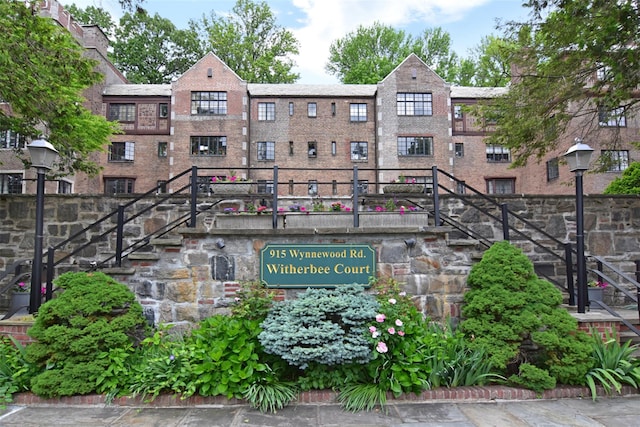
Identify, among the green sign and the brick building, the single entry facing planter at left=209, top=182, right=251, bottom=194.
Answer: the brick building

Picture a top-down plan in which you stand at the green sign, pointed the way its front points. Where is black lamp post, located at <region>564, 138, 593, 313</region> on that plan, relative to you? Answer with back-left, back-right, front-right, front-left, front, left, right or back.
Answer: left

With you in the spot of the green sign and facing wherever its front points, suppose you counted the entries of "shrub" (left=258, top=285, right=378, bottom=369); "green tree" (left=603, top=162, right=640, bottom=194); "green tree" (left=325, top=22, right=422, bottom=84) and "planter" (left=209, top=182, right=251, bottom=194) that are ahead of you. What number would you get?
1

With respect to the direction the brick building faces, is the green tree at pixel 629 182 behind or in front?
in front

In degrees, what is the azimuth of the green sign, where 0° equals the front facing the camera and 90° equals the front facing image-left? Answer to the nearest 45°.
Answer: approximately 0°

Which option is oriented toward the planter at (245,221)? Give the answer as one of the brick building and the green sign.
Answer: the brick building

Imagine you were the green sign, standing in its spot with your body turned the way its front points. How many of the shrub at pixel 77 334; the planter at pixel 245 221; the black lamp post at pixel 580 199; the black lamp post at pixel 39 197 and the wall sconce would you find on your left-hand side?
2

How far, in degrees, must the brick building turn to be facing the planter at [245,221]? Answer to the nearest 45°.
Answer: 0° — it already faces it

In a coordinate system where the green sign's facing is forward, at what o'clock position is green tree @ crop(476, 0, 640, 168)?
The green tree is roughly at 8 o'clock from the green sign.

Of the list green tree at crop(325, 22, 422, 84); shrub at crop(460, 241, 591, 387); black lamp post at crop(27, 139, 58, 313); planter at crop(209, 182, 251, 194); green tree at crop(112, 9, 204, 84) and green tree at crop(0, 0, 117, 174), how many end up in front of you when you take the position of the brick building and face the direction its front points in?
4

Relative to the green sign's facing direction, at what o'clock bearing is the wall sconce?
The wall sconce is roughly at 9 o'clock from the green sign.

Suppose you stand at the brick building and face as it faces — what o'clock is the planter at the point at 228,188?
The planter is roughly at 12 o'clock from the brick building.

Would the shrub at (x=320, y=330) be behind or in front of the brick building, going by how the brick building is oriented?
in front

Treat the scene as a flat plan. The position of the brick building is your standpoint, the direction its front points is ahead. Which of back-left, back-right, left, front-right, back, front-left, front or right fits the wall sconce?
front

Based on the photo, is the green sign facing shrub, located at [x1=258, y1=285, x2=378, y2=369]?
yes
